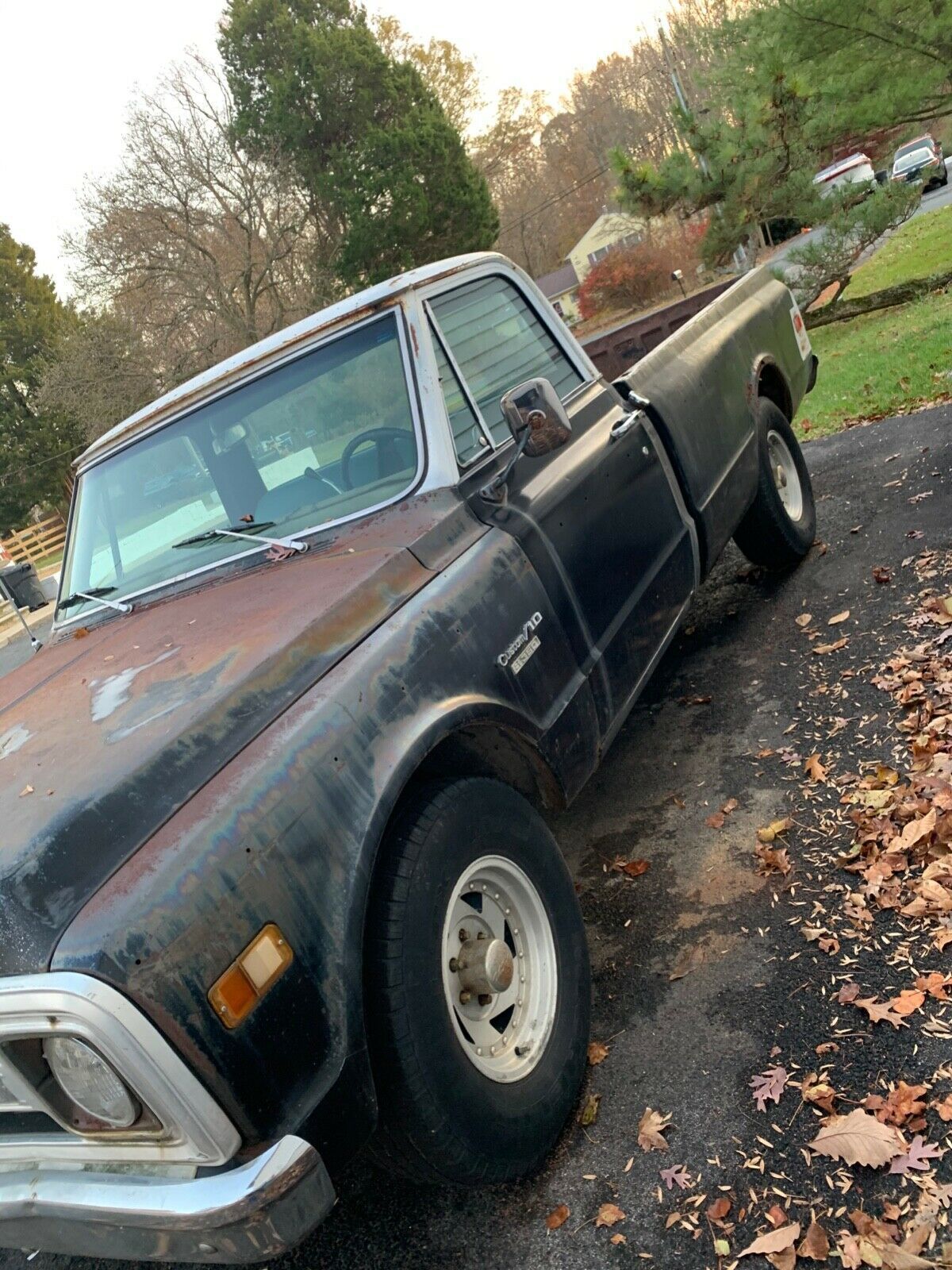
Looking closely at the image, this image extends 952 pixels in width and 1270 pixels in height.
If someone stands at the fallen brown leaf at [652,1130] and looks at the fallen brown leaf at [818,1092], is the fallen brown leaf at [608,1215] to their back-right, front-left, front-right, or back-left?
back-right

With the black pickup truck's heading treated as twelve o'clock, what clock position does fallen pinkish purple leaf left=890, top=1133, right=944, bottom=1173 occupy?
The fallen pinkish purple leaf is roughly at 9 o'clock from the black pickup truck.

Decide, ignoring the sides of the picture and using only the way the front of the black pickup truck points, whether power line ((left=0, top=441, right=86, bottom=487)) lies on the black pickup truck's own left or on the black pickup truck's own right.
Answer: on the black pickup truck's own right

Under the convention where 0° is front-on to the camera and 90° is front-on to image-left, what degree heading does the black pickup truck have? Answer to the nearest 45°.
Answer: approximately 45°
